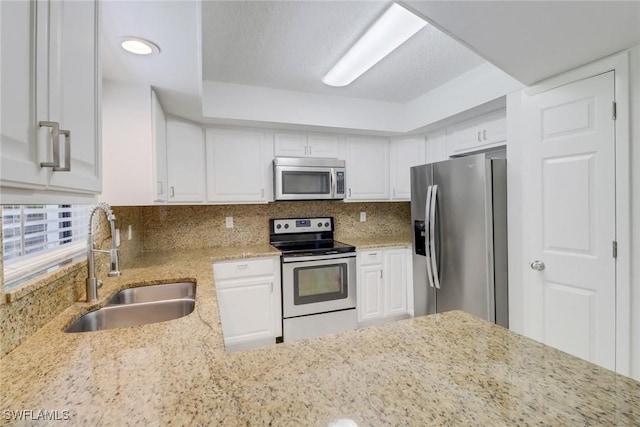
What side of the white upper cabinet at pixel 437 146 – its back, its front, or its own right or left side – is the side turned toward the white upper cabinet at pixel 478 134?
left

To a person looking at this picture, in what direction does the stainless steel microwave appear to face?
facing the viewer

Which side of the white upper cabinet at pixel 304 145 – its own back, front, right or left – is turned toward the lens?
front

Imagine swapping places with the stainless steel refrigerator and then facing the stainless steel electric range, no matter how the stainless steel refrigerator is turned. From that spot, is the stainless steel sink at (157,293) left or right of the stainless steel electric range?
left

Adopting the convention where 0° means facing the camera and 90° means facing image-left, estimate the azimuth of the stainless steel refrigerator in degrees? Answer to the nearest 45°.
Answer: approximately 45°

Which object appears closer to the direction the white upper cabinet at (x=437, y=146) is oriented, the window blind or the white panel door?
the window blind

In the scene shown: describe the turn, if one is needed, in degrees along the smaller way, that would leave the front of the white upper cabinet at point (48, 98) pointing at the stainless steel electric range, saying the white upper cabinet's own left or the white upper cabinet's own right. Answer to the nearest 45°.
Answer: approximately 90° to the white upper cabinet's own left

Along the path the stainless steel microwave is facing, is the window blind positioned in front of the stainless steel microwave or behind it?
in front
